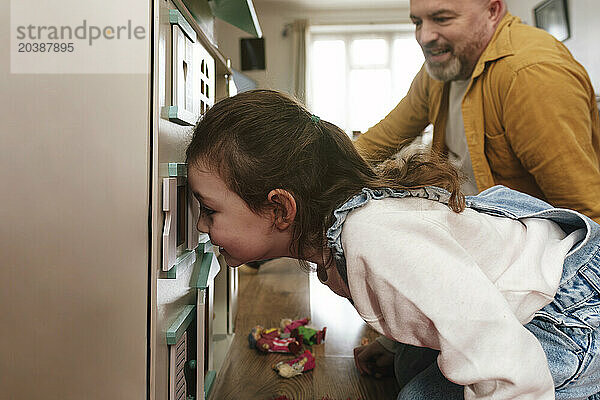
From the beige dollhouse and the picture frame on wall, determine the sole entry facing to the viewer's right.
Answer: the beige dollhouse

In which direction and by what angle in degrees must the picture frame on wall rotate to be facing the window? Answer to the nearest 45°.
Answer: approximately 90° to its right

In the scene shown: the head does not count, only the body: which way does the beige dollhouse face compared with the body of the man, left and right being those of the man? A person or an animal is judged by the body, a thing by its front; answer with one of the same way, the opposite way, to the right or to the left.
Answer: the opposite way

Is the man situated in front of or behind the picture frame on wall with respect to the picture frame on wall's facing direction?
in front

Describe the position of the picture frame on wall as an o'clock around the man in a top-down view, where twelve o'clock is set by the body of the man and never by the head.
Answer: The picture frame on wall is roughly at 5 o'clock from the man.

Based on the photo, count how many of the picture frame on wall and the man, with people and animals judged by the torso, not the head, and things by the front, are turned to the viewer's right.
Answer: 0

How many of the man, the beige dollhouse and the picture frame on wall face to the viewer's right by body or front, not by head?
1

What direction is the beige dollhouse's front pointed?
to the viewer's right

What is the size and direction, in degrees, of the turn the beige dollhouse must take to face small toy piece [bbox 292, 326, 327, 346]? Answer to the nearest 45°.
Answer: approximately 45° to its left

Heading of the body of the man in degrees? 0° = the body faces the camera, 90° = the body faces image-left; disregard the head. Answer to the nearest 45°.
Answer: approximately 45°
